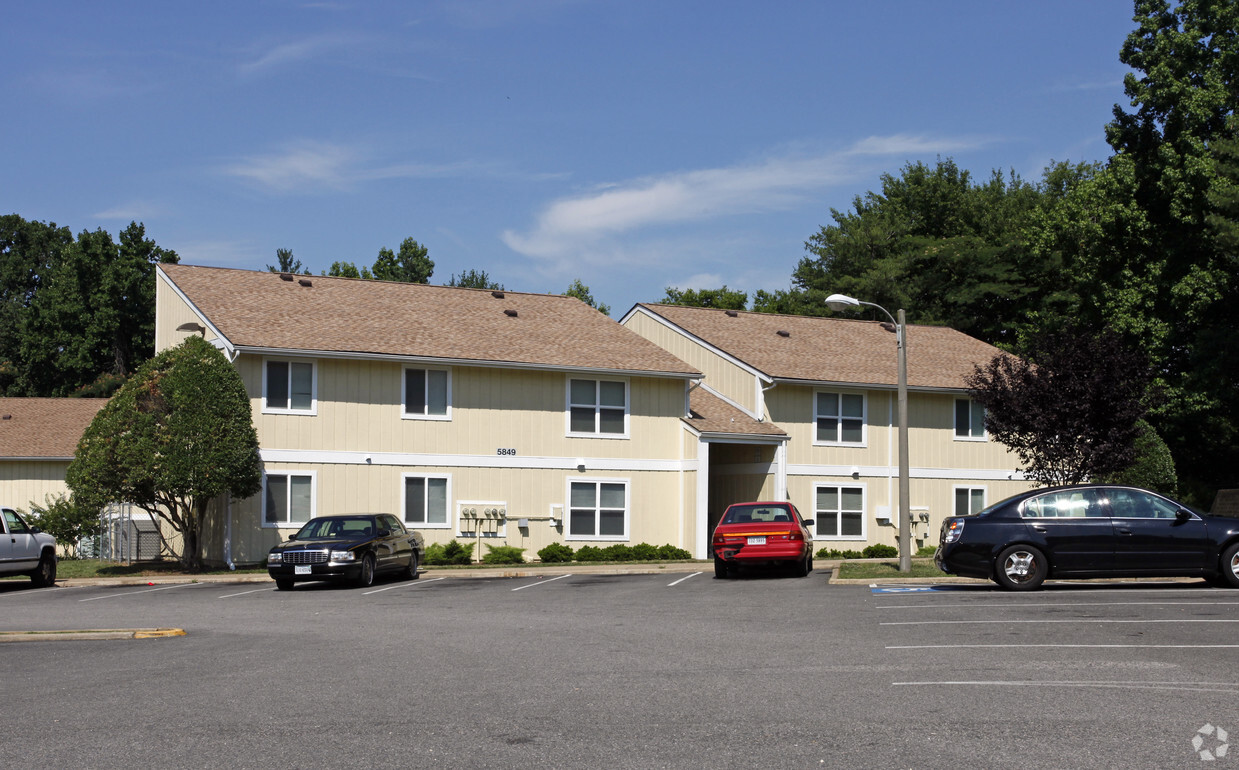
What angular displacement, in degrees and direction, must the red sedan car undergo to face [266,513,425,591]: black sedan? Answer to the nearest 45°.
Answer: approximately 90° to its left

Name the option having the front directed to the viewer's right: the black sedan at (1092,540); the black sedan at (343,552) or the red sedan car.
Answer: the black sedan at (1092,540)

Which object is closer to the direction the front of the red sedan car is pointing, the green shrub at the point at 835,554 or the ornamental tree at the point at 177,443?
the green shrub

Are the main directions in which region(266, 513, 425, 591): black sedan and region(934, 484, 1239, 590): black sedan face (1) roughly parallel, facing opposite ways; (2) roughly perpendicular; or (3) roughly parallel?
roughly perpendicular

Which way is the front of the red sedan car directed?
away from the camera

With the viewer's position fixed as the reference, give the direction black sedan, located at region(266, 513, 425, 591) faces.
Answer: facing the viewer and to the left of the viewer

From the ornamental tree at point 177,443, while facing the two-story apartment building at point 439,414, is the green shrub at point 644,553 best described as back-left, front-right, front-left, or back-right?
front-right

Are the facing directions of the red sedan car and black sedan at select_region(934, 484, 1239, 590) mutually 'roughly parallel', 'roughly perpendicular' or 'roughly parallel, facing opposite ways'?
roughly perpendicular

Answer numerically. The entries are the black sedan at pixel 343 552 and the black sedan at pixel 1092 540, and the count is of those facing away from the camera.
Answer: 0

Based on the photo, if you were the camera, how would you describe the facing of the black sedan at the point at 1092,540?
facing to the right of the viewer
